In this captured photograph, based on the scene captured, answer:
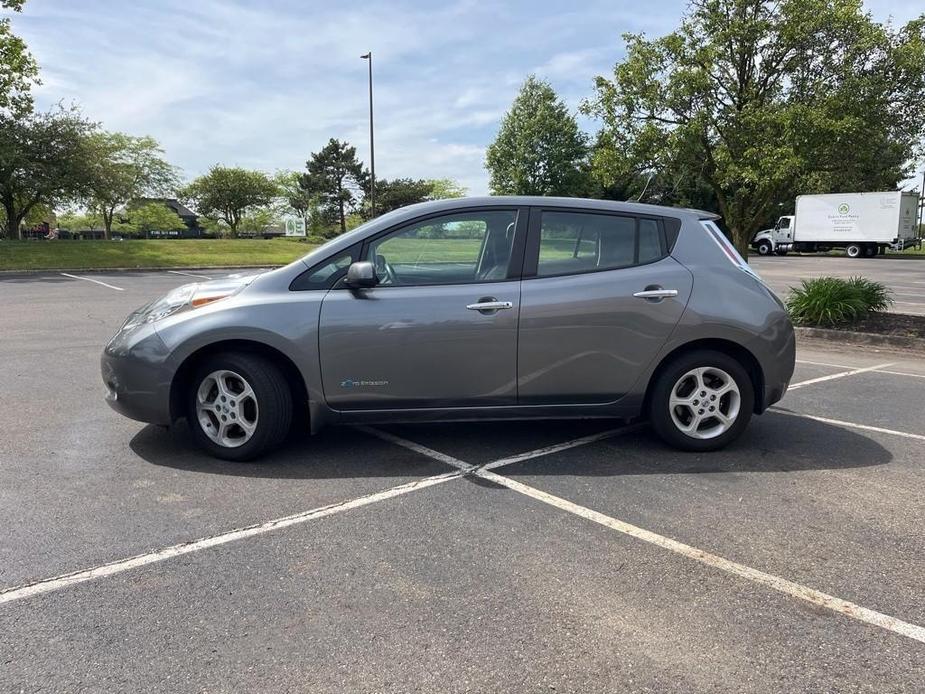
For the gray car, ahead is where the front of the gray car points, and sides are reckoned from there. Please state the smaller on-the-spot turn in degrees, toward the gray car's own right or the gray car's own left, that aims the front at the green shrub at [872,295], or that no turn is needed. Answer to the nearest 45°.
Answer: approximately 135° to the gray car's own right

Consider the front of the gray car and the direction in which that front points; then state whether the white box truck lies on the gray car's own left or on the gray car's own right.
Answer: on the gray car's own right

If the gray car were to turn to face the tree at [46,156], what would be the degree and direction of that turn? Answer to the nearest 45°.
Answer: approximately 45° to its right

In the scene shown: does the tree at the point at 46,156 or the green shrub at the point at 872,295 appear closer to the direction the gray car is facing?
the tree

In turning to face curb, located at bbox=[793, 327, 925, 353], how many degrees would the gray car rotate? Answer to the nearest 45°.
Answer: approximately 135° to its right

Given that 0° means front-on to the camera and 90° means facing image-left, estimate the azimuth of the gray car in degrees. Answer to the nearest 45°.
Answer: approximately 90°

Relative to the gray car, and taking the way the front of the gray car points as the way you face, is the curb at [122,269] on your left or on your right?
on your right

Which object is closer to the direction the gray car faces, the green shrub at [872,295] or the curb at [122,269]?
the curb
